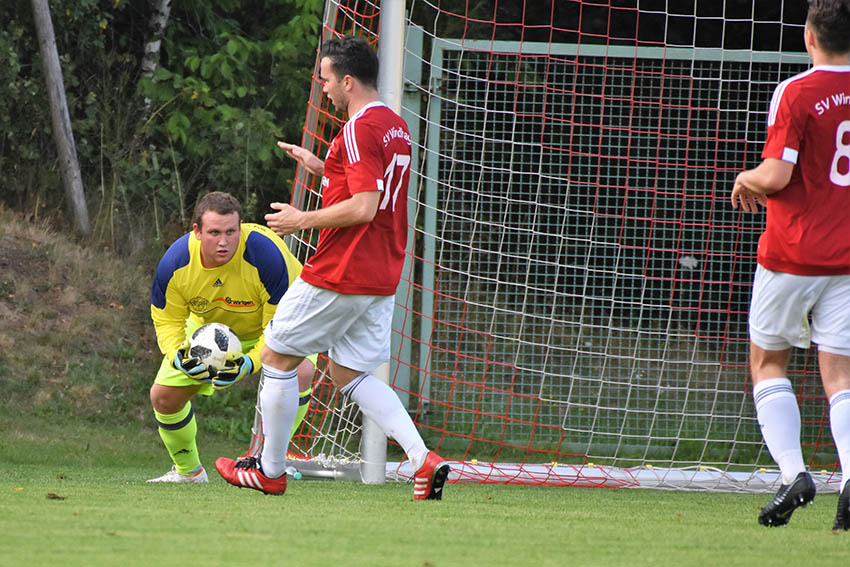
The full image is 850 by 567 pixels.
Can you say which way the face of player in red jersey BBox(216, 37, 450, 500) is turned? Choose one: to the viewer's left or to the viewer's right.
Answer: to the viewer's left

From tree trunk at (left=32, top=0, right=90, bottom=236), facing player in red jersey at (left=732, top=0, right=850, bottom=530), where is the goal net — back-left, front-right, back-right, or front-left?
front-left

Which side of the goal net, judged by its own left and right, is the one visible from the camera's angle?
front

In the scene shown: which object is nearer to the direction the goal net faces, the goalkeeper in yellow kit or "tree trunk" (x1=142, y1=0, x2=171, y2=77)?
the goalkeeper in yellow kit

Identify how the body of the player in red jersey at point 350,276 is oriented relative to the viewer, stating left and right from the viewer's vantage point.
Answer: facing to the left of the viewer

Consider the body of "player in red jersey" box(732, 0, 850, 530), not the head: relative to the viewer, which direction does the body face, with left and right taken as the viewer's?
facing away from the viewer and to the left of the viewer

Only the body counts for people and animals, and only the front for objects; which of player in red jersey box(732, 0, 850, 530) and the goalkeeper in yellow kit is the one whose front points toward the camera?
the goalkeeper in yellow kit

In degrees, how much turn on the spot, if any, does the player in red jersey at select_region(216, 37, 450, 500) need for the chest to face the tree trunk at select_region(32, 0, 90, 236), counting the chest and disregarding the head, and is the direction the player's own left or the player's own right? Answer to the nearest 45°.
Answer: approximately 45° to the player's own right

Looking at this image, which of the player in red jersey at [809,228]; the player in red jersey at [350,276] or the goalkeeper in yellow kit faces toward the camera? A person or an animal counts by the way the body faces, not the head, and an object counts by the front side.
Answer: the goalkeeper in yellow kit

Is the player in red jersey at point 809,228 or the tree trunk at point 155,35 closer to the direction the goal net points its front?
the player in red jersey

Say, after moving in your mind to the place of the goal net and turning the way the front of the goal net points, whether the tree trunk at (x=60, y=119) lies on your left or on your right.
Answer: on your right

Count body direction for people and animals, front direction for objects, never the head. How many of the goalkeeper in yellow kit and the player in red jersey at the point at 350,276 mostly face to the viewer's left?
1

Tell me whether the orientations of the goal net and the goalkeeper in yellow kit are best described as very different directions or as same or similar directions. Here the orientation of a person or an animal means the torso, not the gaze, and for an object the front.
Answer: same or similar directions

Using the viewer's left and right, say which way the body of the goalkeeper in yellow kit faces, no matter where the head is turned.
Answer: facing the viewer

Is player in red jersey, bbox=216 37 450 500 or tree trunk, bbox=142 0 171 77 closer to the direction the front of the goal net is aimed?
the player in red jersey

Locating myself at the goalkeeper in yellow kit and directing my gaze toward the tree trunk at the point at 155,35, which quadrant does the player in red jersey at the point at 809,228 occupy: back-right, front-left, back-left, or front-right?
back-right

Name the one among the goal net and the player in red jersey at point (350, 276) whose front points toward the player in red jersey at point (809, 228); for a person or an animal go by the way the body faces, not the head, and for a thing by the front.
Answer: the goal net
